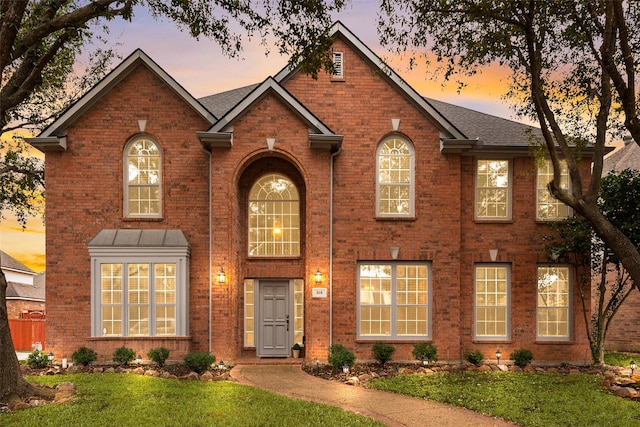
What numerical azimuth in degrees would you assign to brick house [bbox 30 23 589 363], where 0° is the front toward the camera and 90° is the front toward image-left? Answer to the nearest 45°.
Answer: approximately 0°

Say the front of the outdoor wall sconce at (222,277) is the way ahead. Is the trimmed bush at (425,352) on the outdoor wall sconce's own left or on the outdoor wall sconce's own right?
on the outdoor wall sconce's own left

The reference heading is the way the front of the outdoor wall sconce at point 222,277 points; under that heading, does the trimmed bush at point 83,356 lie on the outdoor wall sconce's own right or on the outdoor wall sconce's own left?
on the outdoor wall sconce's own right

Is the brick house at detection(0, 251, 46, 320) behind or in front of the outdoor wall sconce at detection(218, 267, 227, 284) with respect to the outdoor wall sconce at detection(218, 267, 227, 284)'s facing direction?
behind
